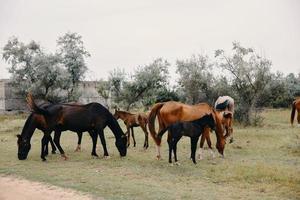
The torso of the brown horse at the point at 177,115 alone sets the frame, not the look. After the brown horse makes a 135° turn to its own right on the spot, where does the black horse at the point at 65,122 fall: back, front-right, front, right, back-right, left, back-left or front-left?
front-right

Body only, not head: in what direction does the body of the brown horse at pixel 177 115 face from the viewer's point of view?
to the viewer's right

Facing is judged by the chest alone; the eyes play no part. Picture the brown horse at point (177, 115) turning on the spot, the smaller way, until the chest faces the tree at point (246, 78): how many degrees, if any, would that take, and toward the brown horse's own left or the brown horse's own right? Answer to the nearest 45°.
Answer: approximately 90° to the brown horse's own left

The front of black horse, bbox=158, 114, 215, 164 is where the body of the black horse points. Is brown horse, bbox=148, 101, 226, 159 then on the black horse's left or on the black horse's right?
on the black horse's left

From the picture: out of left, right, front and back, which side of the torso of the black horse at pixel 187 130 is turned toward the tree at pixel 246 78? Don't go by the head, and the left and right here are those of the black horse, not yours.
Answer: left

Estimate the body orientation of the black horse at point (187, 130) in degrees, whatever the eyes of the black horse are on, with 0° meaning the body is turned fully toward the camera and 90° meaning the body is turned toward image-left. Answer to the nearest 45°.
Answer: approximately 270°
